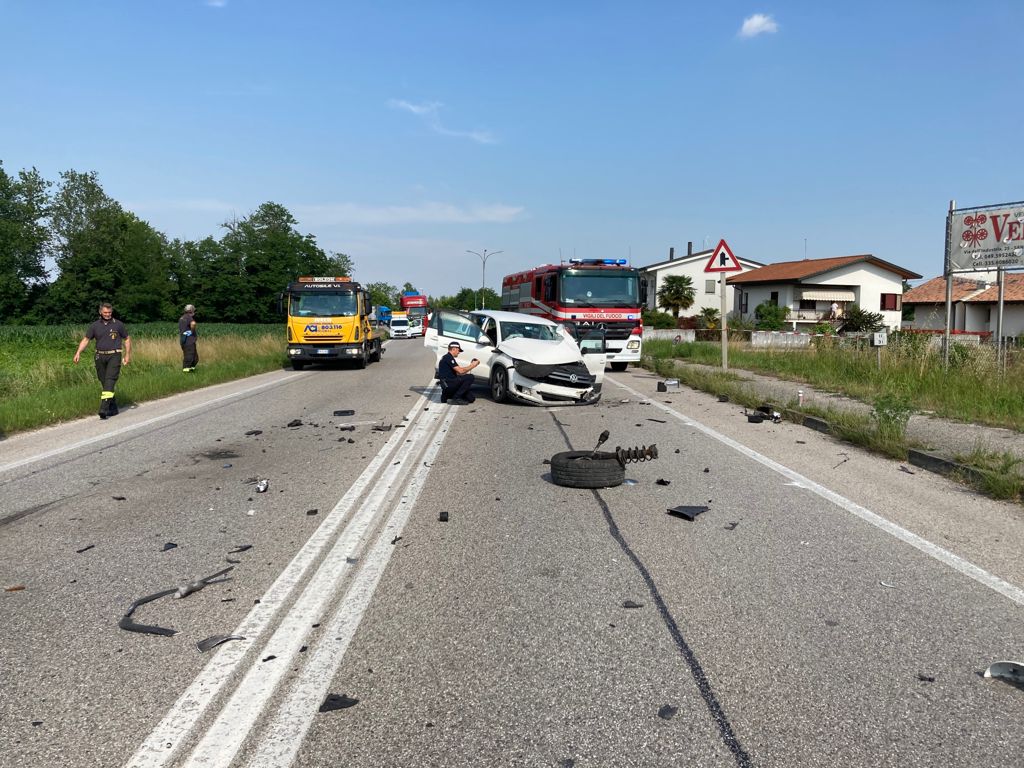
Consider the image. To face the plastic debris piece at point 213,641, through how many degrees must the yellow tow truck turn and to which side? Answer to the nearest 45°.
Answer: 0° — it already faces it

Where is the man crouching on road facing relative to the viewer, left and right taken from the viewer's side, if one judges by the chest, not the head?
facing to the right of the viewer

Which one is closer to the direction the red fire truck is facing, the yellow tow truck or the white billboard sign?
the white billboard sign

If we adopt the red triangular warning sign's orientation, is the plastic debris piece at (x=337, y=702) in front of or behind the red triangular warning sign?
in front

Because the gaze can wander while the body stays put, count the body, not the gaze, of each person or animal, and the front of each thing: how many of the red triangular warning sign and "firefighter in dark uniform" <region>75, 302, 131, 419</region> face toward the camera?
2

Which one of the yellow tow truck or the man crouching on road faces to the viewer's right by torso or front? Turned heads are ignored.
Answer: the man crouching on road

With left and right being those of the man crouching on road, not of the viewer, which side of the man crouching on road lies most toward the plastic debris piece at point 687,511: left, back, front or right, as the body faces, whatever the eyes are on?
right

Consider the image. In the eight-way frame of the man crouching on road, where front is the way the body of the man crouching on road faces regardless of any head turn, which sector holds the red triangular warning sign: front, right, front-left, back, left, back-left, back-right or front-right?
front-left

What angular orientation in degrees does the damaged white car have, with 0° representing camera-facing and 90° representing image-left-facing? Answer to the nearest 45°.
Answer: approximately 315°

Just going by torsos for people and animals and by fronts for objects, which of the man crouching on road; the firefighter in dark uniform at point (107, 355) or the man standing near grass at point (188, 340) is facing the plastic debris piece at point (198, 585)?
the firefighter in dark uniform

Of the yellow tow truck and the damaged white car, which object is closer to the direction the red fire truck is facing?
the damaged white car

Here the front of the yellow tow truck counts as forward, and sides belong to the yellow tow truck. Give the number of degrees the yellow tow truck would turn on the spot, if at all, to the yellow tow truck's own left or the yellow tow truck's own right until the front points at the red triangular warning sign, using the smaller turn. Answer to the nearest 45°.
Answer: approximately 45° to the yellow tow truck's own left

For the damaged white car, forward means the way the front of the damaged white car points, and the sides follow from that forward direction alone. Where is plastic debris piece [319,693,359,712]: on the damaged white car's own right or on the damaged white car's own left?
on the damaged white car's own right

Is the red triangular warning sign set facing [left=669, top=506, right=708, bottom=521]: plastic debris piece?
yes
